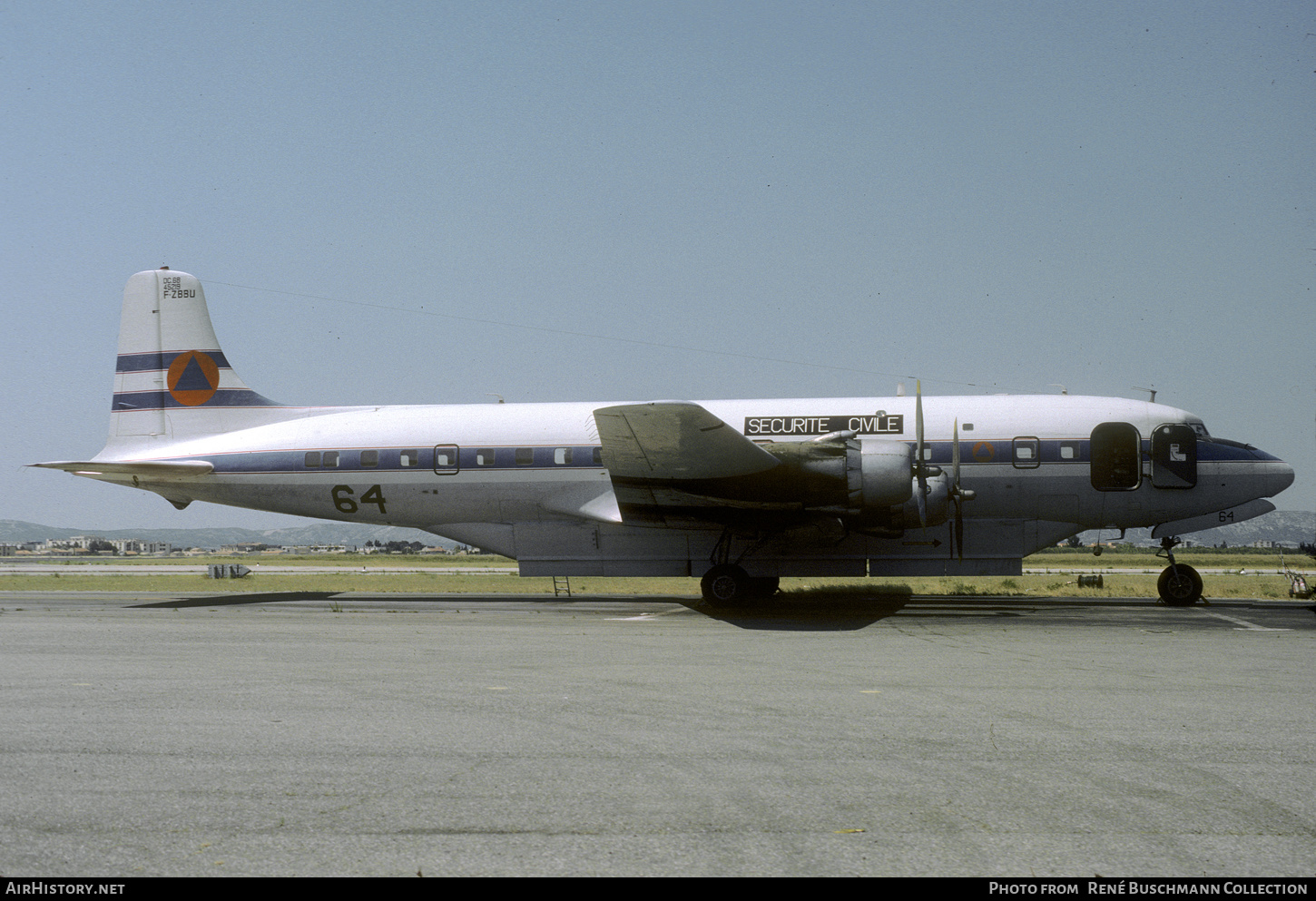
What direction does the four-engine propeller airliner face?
to the viewer's right
